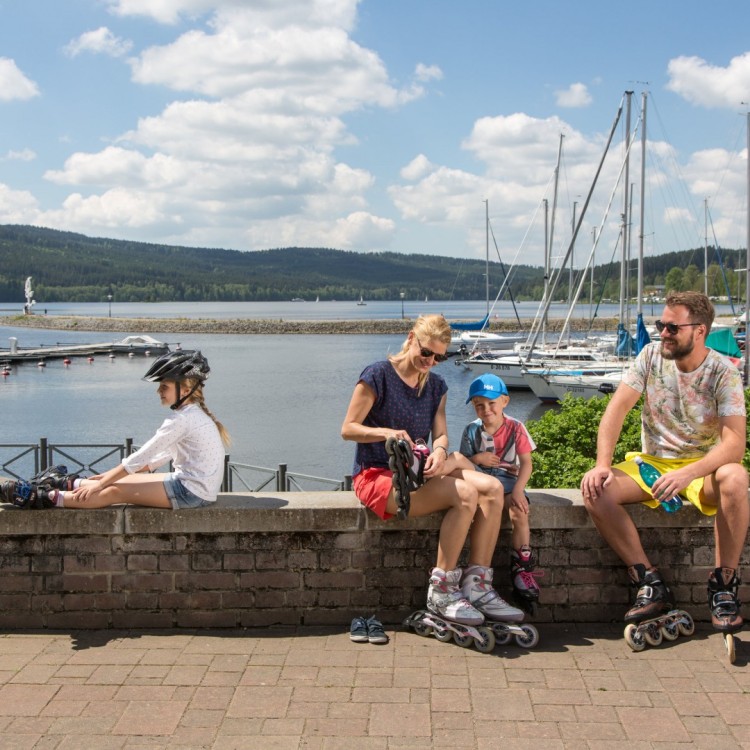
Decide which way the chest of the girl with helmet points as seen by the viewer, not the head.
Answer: to the viewer's left

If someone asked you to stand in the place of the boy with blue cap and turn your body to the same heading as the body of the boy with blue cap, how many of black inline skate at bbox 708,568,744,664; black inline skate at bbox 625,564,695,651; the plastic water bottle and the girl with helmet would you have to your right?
1

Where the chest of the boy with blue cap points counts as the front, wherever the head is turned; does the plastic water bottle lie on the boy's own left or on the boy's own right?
on the boy's own left

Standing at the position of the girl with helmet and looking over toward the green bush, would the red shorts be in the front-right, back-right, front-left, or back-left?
front-right

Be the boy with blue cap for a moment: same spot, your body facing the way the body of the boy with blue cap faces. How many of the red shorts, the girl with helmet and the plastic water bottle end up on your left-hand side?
1

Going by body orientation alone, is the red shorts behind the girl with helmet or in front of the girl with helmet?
behind

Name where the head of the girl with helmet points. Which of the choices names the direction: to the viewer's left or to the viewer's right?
to the viewer's left

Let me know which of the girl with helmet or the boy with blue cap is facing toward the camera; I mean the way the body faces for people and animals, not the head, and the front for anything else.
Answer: the boy with blue cap

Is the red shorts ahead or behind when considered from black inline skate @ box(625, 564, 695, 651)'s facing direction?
ahead

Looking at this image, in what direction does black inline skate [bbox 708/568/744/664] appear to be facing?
toward the camera

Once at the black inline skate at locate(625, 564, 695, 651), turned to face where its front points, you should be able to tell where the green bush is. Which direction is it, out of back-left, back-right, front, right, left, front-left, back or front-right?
back-right

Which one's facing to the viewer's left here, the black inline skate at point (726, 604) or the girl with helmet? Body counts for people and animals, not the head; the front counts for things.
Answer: the girl with helmet

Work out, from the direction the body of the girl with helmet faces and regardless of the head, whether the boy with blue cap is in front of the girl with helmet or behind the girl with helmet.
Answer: behind

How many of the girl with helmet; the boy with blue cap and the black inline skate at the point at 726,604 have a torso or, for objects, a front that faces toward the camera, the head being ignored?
2

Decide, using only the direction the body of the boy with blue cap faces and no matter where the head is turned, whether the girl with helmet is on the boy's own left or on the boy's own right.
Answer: on the boy's own right

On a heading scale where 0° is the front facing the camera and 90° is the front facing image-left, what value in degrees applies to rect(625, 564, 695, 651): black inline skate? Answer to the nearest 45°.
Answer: approximately 45°

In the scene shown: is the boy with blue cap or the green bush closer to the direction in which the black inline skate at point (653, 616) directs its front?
the boy with blue cap

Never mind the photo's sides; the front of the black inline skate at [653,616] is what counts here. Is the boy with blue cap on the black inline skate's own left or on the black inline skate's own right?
on the black inline skate's own right
